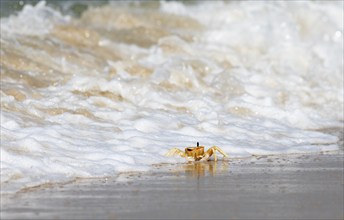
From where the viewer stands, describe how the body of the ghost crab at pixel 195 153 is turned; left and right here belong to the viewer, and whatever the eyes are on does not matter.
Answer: facing the viewer
